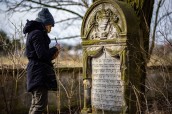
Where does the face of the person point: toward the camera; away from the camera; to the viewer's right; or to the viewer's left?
to the viewer's right

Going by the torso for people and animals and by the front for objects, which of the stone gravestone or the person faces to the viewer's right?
the person

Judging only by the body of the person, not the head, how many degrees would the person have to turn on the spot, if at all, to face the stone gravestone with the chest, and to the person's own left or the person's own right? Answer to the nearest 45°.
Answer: approximately 45° to the person's own left

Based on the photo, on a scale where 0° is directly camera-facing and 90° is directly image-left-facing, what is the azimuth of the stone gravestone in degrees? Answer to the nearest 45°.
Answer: approximately 45°

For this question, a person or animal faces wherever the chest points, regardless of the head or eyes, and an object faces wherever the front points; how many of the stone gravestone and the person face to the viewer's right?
1

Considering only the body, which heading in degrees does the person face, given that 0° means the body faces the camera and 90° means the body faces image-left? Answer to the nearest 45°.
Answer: approximately 270°
